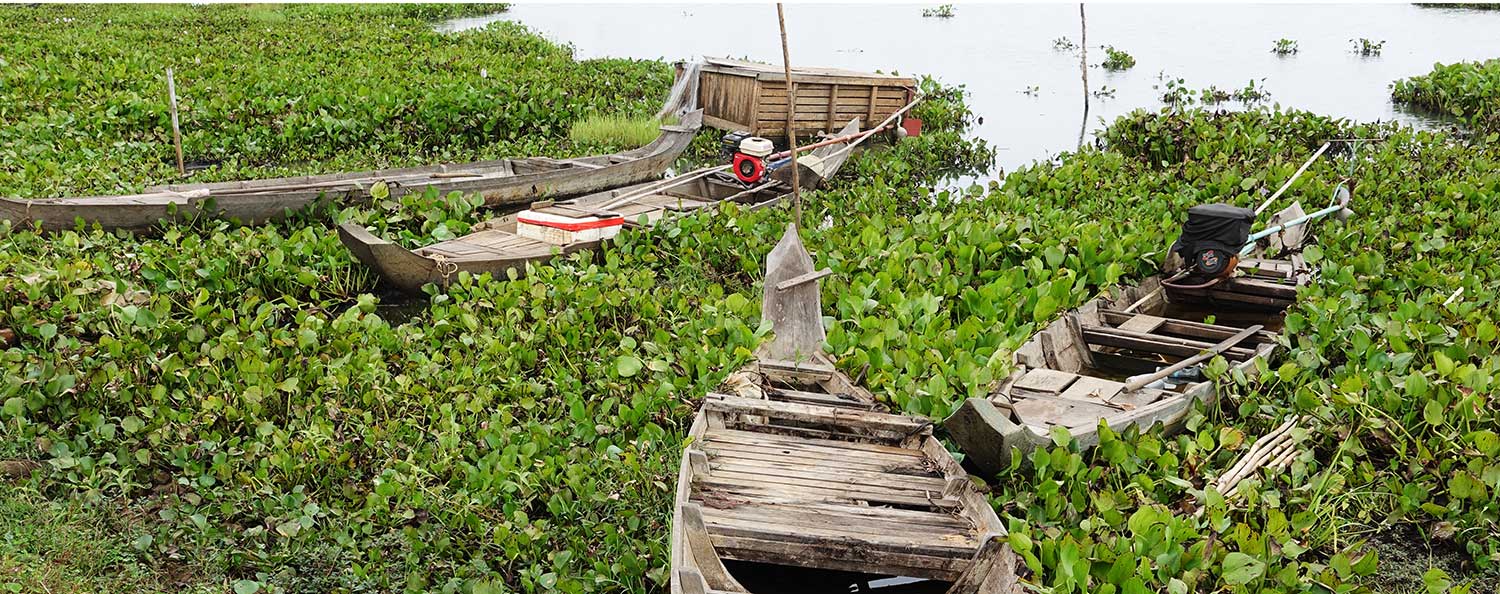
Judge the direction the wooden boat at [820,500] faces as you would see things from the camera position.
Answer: facing away from the viewer

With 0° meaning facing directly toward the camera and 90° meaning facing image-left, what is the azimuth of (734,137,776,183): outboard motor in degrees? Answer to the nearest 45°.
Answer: approximately 45°

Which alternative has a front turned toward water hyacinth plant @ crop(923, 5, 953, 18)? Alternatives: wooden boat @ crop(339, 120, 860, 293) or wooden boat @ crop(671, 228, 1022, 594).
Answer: wooden boat @ crop(671, 228, 1022, 594)

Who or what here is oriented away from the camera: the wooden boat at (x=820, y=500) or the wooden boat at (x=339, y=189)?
the wooden boat at (x=820, y=500)

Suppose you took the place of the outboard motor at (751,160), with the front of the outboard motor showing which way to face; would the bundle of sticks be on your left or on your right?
on your left

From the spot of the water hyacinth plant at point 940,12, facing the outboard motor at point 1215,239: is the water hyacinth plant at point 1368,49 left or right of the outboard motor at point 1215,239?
left

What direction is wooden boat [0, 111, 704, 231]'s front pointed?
to the viewer's right

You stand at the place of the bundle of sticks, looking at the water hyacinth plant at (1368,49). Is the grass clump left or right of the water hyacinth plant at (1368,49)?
left
